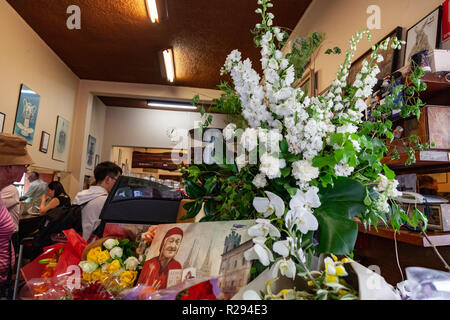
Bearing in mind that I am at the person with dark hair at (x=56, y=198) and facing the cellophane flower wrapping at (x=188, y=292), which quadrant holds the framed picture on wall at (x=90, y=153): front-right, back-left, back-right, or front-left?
back-left

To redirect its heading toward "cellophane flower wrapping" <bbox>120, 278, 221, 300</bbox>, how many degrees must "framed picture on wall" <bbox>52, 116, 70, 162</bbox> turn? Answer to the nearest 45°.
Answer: approximately 45° to its right

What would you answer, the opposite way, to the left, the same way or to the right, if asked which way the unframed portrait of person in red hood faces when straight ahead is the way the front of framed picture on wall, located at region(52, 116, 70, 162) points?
to the right

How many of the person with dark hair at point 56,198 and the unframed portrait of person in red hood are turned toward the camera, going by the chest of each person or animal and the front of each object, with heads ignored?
1

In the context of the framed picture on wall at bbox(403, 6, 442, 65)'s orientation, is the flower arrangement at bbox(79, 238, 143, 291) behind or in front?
in front
